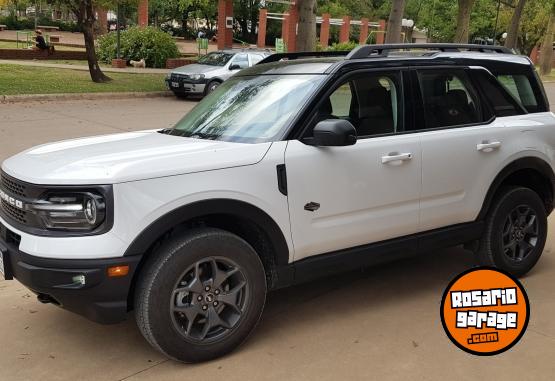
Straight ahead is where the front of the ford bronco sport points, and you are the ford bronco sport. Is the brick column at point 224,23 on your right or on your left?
on your right

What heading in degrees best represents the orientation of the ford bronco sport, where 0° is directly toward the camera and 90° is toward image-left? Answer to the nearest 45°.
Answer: approximately 45°

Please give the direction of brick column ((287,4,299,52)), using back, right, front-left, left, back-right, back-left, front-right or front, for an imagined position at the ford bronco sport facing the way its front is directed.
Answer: back-right
